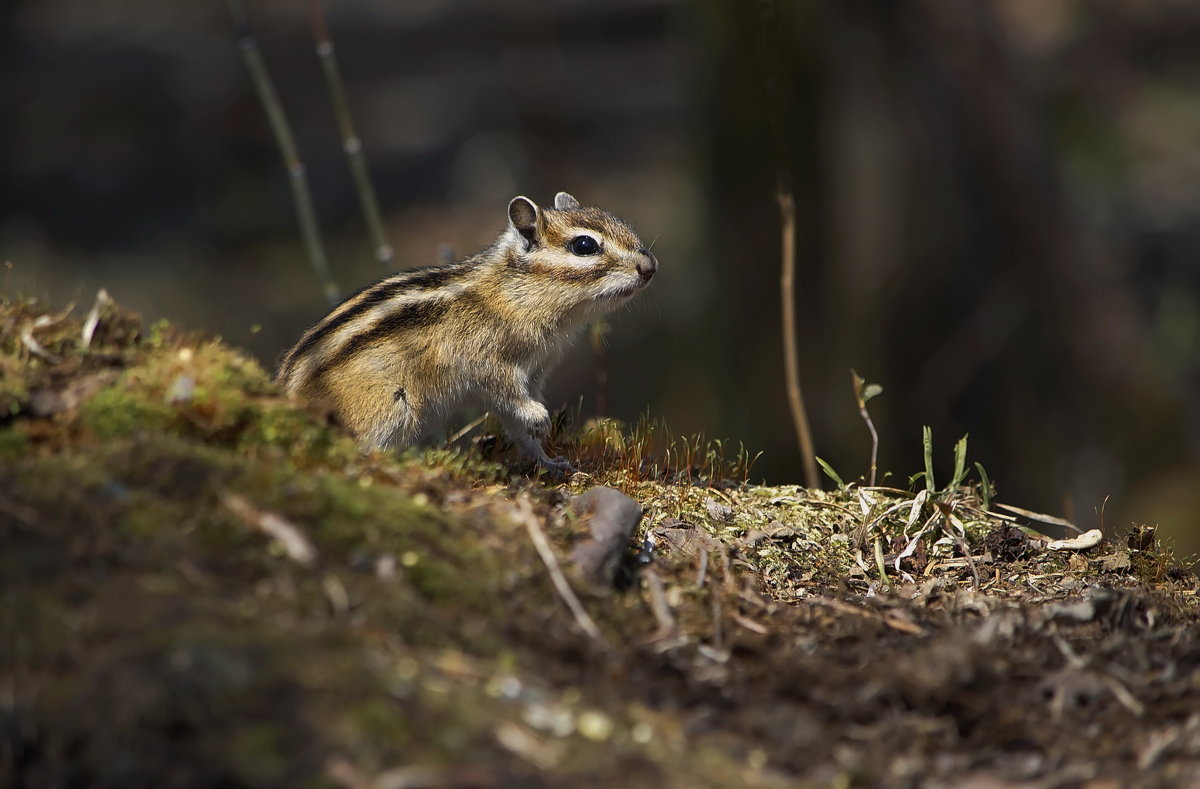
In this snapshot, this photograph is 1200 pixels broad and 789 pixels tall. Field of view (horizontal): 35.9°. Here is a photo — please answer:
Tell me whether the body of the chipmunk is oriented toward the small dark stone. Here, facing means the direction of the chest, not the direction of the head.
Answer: no

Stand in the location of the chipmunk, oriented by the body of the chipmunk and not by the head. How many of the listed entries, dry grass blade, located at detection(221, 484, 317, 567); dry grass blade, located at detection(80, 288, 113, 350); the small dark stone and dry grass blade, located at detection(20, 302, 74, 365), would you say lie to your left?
0

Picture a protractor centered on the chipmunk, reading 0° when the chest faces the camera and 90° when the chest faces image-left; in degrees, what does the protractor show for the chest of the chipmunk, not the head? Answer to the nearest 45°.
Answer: approximately 270°

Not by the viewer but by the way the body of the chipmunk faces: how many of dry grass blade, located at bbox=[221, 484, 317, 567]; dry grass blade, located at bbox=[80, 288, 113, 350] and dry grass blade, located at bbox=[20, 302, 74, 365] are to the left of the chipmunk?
0

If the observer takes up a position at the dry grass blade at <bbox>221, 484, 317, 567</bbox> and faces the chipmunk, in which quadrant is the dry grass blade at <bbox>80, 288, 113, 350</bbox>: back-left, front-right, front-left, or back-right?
front-left

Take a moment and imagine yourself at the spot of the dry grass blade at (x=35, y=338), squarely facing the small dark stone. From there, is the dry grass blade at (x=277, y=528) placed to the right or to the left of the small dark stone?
right

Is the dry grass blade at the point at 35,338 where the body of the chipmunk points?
no

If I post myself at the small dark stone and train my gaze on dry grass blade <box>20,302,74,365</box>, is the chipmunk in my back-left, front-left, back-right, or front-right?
front-right

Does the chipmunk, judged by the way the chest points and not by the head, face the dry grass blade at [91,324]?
no

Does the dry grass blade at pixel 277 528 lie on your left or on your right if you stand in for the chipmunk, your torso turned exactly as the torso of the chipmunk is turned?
on your right

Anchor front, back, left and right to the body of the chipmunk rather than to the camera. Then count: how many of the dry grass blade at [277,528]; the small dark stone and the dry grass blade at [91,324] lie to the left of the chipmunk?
0
